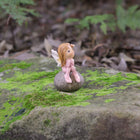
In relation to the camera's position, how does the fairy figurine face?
facing the viewer and to the right of the viewer

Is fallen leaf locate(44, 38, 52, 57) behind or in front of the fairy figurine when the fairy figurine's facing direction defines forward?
behind
